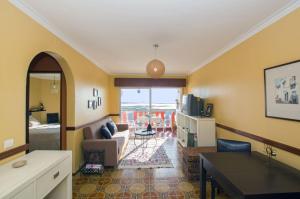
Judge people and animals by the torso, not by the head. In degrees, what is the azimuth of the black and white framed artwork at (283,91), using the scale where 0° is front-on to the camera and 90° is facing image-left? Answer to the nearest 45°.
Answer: approximately 45°

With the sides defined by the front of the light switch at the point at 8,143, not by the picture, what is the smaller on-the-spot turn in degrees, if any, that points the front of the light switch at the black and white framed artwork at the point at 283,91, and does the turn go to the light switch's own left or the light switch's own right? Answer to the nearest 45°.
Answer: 0° — it already faces it

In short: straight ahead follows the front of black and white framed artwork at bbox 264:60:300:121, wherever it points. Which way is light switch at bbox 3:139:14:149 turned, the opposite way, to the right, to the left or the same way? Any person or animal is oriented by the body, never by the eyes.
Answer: the opposite way

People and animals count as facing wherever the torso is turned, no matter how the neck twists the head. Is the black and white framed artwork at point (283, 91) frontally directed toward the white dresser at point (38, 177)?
yes

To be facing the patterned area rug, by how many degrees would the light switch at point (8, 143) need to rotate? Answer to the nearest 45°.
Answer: approximately 90° to its left

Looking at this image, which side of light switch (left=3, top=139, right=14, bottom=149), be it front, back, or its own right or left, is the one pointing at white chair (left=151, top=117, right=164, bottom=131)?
left

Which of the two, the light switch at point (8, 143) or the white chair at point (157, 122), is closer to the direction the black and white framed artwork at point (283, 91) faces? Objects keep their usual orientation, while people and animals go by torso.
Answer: the light switch

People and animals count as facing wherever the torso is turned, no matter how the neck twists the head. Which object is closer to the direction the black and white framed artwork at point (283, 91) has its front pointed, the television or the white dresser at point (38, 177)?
the white dresser

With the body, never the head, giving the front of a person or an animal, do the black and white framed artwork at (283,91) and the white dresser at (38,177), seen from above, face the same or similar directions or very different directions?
very different directions

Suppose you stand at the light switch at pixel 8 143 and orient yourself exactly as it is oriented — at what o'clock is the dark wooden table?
The dark wooden table is roughly at 12 o'clock from the light switch.

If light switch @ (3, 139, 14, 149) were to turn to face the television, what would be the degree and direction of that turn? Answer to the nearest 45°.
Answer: approximately 45° to its left

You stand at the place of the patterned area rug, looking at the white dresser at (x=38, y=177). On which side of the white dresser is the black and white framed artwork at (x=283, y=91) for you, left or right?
left
